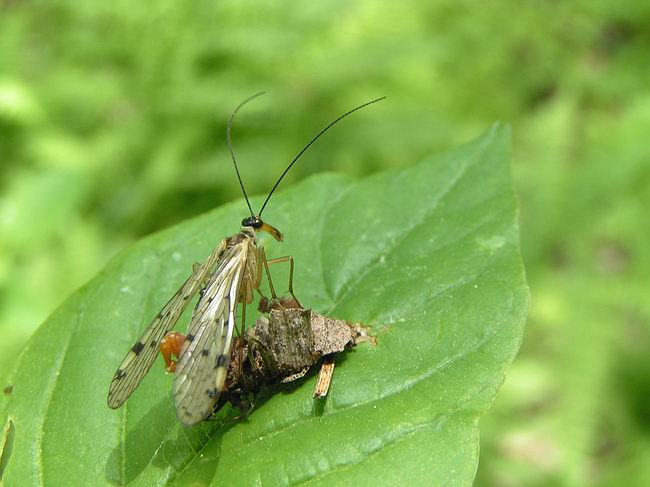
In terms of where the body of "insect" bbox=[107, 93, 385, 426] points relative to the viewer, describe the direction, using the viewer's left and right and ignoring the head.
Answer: facing away from the viewer and to the right of the viewer
